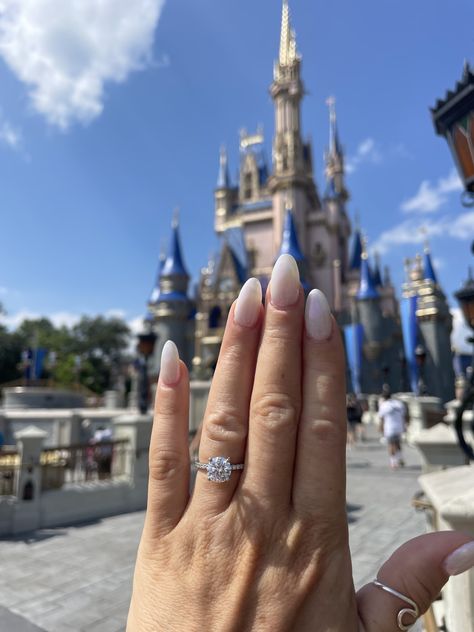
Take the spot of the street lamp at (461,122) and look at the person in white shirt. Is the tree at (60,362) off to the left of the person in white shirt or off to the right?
left

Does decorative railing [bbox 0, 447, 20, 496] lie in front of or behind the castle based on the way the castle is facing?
in front

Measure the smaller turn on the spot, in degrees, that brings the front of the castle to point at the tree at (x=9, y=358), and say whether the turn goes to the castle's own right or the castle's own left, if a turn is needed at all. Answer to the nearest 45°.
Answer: approximately 45° to the castle's own right

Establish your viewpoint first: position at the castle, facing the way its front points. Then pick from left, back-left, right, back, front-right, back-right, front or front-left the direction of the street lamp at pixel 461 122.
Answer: front-left

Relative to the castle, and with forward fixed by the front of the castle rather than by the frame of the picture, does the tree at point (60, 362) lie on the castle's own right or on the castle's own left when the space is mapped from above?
on the castle's own right

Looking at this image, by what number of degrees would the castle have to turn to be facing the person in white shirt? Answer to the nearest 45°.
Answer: approximately 45° to its left

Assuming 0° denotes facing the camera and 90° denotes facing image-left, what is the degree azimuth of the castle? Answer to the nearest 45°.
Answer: approximately 45°
